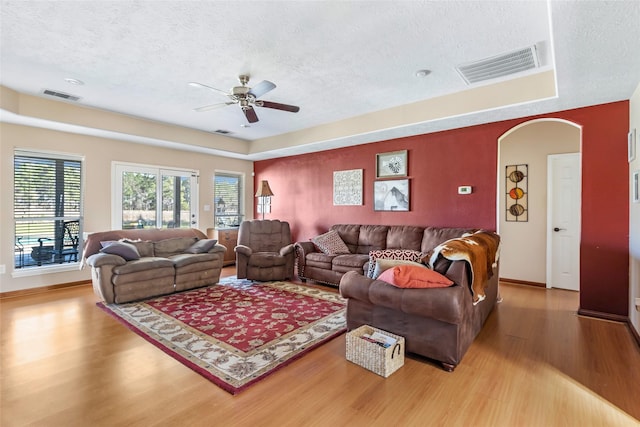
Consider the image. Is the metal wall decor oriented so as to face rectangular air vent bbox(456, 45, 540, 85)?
yes

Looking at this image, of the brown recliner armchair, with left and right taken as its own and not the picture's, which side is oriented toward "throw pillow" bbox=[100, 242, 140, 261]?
right

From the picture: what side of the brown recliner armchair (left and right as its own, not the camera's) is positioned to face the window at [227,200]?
back

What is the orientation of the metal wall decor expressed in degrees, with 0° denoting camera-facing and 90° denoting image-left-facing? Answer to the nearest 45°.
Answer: approximately 0°

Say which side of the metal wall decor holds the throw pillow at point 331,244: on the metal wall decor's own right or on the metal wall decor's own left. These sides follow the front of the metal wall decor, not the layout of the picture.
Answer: on the metal wall decor's own right

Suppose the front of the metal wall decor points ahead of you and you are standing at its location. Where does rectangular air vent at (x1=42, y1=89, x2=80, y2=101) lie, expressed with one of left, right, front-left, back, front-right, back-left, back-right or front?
front-right

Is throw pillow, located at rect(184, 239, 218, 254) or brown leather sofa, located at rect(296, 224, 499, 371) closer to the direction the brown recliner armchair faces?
the brown leather sofa

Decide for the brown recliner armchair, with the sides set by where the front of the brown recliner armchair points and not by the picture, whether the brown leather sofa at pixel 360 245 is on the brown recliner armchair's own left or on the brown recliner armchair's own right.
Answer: on the brown recliner armchair's own left

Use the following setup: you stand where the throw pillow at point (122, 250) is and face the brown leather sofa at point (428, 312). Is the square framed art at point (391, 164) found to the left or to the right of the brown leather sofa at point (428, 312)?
left

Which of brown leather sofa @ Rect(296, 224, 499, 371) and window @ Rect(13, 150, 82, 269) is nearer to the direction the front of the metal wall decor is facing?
the brown leather sofa

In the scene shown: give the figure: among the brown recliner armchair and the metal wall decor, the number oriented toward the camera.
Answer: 2
